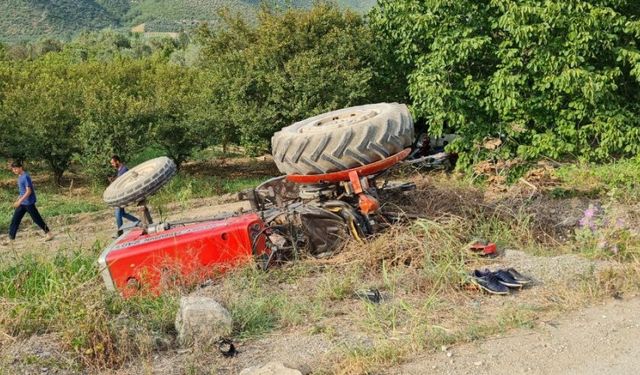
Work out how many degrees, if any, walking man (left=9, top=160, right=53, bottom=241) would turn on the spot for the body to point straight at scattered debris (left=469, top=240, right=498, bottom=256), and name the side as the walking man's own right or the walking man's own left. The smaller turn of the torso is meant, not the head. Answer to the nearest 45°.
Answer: approximately 135° to the walking man's own left

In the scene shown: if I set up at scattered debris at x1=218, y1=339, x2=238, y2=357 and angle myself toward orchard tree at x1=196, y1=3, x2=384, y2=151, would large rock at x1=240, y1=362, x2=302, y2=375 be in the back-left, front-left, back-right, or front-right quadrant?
back-right

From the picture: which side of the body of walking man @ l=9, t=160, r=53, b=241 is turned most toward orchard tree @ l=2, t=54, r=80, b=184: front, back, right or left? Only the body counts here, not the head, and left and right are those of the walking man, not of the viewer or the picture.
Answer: right

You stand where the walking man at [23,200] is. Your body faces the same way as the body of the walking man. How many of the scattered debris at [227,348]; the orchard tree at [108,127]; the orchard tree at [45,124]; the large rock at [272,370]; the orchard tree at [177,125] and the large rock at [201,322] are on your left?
3

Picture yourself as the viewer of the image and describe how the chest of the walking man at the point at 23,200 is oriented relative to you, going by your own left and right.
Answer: facing to the left of the viewer

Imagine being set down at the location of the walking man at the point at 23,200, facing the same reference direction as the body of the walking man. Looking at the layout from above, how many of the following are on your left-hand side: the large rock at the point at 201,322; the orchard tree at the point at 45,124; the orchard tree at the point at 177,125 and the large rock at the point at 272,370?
2
